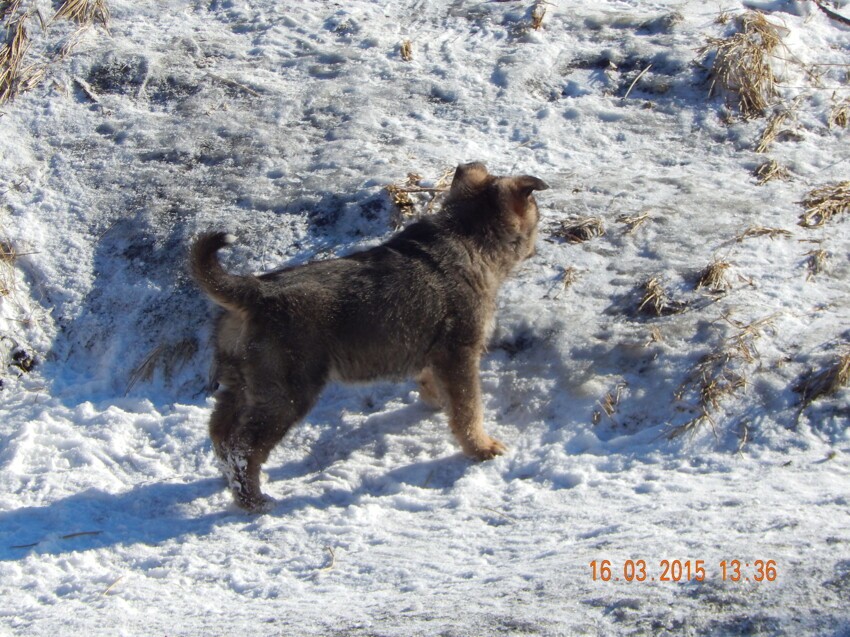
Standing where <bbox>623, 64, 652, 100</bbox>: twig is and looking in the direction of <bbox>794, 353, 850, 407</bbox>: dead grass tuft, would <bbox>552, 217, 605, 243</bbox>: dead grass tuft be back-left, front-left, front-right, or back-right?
front-right

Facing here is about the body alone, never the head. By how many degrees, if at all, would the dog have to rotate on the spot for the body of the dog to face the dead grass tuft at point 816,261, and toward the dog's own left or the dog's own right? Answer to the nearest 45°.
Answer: approximately 45° to the dog's own right

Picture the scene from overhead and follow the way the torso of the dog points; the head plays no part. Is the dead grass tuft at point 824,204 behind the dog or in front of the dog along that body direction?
in front

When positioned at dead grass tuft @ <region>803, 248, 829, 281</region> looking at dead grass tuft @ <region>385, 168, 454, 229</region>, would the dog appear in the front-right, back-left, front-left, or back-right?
front-left

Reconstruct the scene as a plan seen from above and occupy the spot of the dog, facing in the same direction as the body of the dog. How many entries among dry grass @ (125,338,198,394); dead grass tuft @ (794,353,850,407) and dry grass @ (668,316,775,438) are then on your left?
1

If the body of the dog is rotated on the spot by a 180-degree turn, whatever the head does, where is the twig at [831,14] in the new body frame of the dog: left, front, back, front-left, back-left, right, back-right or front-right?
back

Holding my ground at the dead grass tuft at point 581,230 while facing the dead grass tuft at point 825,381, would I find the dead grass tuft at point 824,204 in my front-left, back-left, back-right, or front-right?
front-left

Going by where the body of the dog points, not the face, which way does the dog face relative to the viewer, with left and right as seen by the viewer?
facing away from the viewer and to the right of the viewer

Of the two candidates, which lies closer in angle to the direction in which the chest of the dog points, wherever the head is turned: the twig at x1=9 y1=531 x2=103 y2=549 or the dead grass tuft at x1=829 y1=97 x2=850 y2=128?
the dead grass tuft

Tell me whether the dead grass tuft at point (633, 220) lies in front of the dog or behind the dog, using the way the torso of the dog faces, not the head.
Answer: in front

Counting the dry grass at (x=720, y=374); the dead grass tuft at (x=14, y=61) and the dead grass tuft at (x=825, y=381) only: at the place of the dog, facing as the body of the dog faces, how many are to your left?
1

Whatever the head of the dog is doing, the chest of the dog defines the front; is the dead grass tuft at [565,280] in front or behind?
in front
